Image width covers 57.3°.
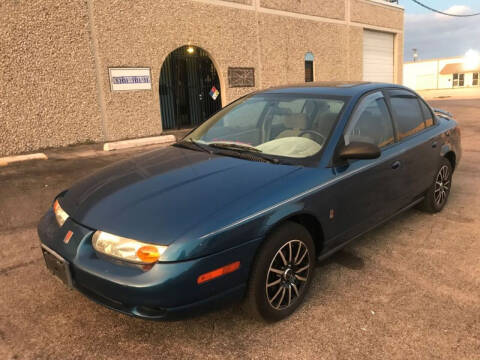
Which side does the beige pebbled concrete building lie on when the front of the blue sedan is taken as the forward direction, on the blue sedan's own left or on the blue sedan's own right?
on the blue sedan's own right

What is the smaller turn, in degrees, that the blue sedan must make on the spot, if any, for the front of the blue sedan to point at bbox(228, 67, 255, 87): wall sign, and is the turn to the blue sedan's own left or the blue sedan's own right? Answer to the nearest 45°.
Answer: approximately 135° to the blue sedan's own right

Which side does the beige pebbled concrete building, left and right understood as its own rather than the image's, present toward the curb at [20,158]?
right

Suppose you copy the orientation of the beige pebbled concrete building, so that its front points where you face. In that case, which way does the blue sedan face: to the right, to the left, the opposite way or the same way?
to the right

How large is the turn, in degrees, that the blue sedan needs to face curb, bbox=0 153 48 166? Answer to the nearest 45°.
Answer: approximately 90° to its right

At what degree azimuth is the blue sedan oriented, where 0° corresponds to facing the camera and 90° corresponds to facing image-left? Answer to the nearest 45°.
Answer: approximately 45°

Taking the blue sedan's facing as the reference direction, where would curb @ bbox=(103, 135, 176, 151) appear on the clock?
The curb is roughly at 4 o'clock from the blue sedan.

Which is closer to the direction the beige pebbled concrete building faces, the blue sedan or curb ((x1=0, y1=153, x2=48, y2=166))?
the blue sedan
